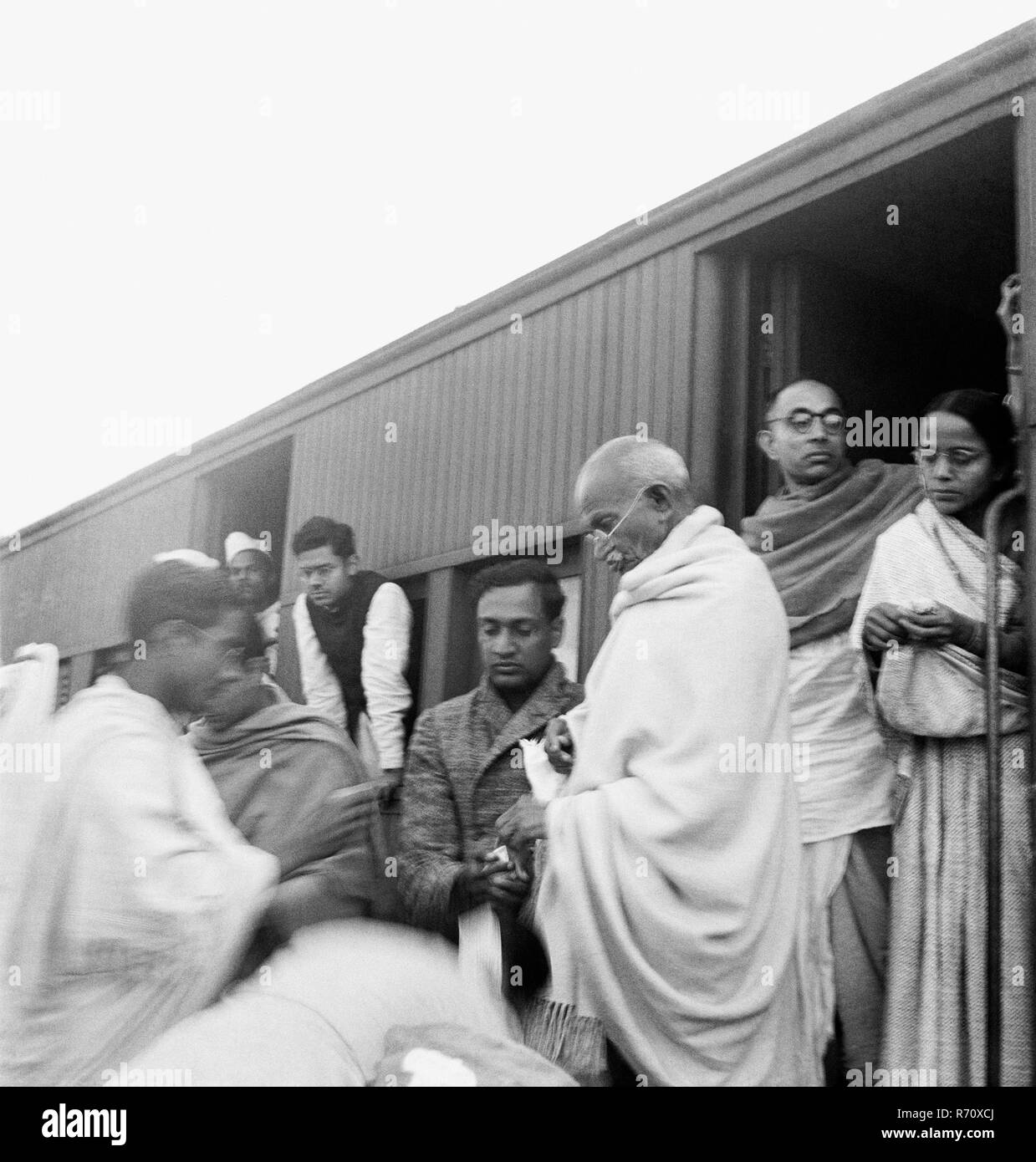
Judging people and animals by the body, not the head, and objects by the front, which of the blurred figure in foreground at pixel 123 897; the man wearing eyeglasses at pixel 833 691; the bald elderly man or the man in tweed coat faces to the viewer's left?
the bald elderly man

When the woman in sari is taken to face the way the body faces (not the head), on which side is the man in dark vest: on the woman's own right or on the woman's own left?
on the woman's own right

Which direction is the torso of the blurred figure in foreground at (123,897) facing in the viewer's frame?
to the viewer's right

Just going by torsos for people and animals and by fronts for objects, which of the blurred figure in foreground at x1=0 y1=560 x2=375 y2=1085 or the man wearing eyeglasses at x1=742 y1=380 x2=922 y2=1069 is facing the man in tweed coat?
the blurred figure in foreground

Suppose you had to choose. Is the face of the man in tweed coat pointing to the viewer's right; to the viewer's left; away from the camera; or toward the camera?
toward the camera

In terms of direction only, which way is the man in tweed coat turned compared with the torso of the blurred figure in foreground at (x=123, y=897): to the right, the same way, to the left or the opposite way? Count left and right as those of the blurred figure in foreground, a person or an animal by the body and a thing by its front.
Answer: to the right

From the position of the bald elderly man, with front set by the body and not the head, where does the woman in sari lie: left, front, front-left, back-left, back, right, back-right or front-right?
back

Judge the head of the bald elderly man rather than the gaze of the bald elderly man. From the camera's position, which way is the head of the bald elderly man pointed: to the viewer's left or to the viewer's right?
to the viewer's left

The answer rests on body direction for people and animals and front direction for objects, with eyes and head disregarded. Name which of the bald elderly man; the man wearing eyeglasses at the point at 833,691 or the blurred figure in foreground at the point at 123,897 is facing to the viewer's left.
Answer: the bald elderly man

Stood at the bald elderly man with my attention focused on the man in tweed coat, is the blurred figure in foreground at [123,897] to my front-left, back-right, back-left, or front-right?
front-left

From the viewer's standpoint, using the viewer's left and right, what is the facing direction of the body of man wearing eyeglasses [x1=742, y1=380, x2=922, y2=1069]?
facing the viewer

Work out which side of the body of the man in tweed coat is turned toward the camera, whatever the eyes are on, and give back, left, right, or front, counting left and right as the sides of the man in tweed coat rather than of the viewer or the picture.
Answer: front

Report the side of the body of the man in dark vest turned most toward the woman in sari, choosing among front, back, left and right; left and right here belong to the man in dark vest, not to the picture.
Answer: left

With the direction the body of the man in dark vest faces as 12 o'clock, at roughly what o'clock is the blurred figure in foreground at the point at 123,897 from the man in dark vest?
The blurred figure in foreground is roughly at 12 o'clock from the man in dark vest.

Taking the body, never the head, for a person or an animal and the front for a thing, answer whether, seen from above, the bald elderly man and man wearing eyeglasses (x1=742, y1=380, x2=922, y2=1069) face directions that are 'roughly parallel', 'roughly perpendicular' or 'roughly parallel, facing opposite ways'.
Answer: roughly perpendicular

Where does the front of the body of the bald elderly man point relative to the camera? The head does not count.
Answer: to the viewer's left
